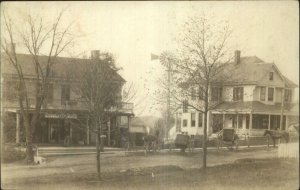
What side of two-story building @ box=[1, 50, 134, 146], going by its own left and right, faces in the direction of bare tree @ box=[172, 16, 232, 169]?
left

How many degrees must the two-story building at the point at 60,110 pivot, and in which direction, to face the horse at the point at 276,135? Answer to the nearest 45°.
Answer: approximately 90° to its left

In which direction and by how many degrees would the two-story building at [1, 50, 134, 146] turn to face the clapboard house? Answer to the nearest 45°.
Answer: approximately 90° to its left

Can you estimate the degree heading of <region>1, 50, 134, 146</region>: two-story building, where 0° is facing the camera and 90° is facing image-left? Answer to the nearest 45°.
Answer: approximately 0°
